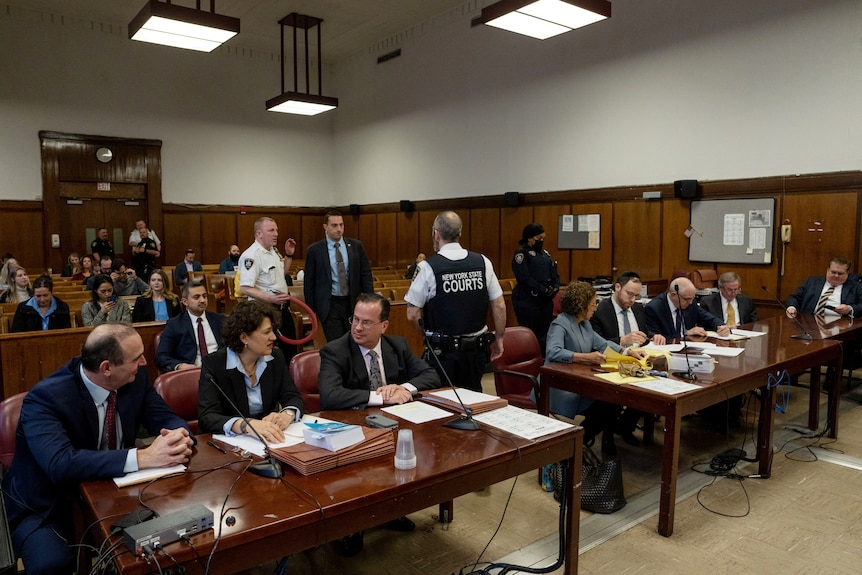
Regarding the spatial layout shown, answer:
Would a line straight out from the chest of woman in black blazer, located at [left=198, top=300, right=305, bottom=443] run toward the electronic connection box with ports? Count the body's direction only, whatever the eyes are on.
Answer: no

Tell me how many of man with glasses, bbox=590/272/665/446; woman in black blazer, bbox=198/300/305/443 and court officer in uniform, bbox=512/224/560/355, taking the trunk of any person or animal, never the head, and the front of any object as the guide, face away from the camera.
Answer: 0

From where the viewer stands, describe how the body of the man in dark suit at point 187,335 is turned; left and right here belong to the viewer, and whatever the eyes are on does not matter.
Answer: facing the viewer and to the right of the viewer

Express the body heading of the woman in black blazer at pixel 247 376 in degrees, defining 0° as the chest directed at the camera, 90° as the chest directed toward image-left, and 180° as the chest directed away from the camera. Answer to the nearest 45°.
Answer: approximately 315°

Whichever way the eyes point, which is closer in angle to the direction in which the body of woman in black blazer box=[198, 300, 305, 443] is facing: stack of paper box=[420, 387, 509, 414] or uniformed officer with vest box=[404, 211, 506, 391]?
the stack of paper

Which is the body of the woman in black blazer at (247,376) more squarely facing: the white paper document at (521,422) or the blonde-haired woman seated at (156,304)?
the white paper document

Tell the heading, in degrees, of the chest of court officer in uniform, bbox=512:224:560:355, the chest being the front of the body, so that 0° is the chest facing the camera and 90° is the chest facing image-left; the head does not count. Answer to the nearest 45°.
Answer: approximately 315°

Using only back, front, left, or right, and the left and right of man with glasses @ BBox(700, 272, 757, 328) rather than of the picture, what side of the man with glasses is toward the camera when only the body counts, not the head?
front

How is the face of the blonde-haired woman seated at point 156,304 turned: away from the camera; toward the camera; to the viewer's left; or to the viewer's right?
toward the camera

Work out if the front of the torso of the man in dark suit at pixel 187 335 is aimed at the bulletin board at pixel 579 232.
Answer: no

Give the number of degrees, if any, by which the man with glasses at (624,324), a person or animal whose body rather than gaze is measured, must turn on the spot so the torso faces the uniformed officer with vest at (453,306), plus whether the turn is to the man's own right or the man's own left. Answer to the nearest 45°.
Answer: approximately 90° to the man's own right

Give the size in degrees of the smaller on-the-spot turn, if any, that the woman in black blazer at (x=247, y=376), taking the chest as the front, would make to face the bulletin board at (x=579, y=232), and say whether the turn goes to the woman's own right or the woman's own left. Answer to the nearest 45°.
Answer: approximately 90° to the woman's own left

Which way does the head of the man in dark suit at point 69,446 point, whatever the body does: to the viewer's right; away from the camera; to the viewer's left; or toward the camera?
to the viewer's right

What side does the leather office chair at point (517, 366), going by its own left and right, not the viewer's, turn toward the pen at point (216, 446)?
right
